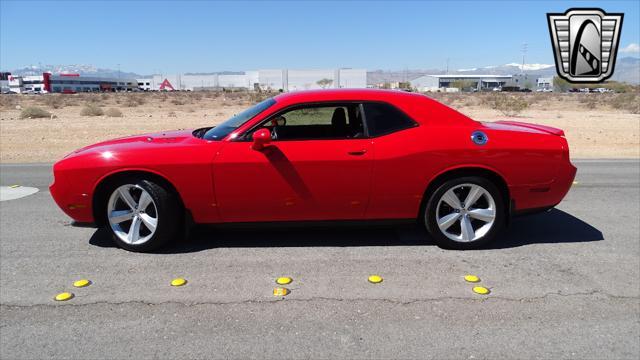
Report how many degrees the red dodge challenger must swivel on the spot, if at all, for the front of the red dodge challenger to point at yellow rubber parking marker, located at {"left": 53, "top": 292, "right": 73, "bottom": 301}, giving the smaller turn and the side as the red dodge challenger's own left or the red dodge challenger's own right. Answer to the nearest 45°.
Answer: approximately 45° to the red dodge challenger's own left

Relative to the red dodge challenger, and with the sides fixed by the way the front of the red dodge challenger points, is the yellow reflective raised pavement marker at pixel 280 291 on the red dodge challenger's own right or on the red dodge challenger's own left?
on the red dodge challenger's own left

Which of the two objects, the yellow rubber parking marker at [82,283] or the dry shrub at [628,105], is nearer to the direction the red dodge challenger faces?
the yellow rubber parking marker

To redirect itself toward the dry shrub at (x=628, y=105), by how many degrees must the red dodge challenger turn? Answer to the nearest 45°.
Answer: approximately 135° to its right

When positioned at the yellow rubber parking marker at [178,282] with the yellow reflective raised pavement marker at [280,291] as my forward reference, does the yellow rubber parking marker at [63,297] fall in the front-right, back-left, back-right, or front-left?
back-right

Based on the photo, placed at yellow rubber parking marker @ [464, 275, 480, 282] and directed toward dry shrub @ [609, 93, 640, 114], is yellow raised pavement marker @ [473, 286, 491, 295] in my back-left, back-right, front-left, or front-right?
back-right

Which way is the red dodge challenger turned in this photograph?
to the viewer's left

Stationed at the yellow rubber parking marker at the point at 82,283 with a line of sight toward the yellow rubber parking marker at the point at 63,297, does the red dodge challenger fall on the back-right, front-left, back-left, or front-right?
back-left
